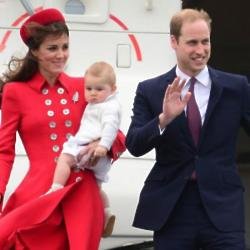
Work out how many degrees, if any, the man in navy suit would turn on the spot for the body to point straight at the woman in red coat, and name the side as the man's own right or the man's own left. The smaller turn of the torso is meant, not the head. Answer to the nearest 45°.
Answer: approximately 90° to the man's own right

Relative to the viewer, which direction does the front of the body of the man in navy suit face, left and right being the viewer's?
facing the viewer

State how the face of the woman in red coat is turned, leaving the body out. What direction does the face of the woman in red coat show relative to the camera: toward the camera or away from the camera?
toward the camera
